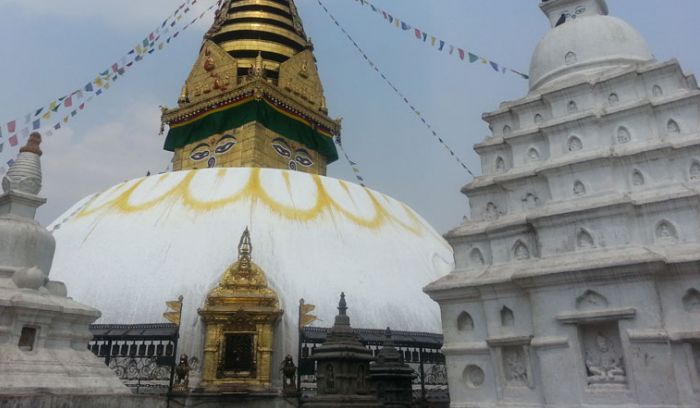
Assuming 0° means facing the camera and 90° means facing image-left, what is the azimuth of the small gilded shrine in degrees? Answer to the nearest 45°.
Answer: approximately 0°

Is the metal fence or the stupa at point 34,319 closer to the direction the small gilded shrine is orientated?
the stupa

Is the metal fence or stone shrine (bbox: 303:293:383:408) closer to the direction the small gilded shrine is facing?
the stone shrine

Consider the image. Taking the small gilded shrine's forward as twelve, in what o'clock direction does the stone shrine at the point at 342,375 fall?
The stone shrine is roughly at 11 o'clock from the small gilded shrine.

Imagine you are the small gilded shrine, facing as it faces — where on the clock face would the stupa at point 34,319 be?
The stupa is roughly at 1 o'clock from the small gilded shrine.
